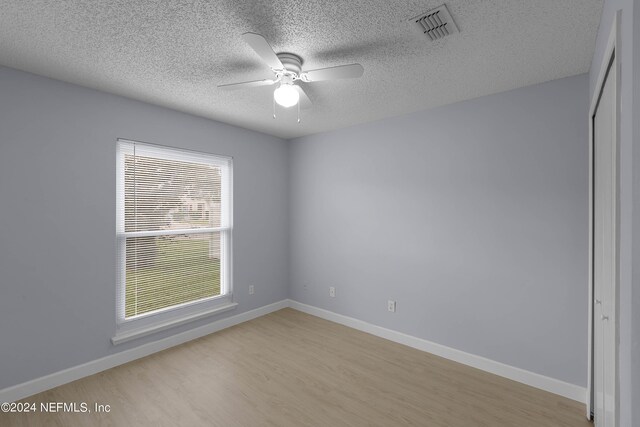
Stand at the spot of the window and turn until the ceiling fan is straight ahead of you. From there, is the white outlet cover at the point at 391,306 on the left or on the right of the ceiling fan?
left

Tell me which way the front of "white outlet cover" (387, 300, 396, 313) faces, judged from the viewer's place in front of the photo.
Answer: facing the viewer and to the left of the viewer

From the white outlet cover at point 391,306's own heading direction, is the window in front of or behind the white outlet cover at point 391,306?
in front
